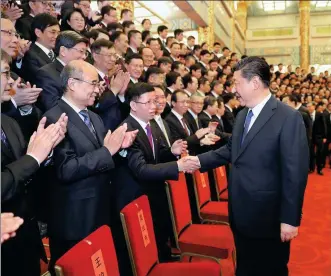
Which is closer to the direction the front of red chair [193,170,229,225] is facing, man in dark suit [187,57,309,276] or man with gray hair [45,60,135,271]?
the man in dark suit

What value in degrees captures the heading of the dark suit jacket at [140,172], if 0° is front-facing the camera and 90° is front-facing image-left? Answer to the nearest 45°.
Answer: approximately 315°

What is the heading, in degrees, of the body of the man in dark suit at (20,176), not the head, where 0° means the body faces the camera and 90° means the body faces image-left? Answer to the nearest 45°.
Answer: approximately 315°

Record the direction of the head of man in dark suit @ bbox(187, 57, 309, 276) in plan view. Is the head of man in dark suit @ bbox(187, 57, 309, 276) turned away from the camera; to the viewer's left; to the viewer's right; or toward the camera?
to the viewer's left

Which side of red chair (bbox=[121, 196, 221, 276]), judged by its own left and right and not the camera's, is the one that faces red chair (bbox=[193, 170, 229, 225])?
left

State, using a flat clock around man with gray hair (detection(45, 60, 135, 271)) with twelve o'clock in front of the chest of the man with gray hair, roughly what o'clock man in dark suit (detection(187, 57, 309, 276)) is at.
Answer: The man in dark suit is roughly at 11 o'clock from the man with gray hair.

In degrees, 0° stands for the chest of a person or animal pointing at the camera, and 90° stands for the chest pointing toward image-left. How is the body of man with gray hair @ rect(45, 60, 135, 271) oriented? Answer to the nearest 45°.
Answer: approximately 315°
